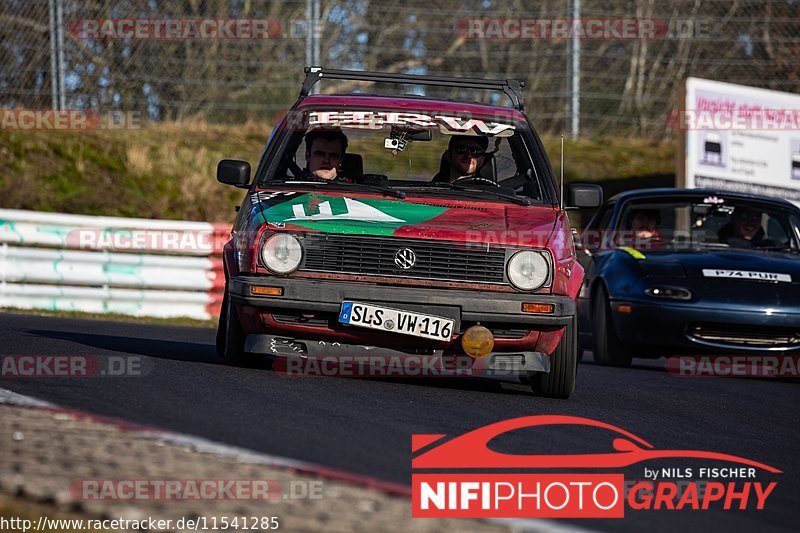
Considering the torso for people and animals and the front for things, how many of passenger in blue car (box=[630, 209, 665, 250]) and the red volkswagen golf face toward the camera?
2

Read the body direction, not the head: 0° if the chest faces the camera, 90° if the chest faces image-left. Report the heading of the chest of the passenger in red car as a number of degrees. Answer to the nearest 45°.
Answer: approximately 0°

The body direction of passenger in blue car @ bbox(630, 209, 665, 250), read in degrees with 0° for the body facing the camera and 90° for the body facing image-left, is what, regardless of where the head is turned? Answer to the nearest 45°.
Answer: approximately 0°

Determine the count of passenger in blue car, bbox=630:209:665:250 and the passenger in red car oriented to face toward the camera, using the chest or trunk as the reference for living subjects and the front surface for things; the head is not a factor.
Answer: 2

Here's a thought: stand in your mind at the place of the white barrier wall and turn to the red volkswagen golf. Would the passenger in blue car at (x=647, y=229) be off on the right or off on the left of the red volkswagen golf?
left
